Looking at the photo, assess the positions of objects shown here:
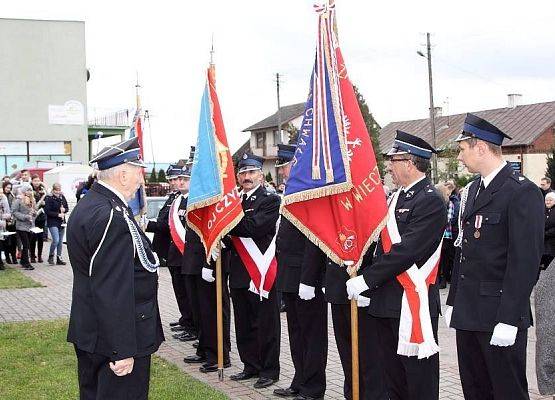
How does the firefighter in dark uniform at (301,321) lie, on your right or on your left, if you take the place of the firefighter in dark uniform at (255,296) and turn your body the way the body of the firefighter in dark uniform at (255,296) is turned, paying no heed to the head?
on your left

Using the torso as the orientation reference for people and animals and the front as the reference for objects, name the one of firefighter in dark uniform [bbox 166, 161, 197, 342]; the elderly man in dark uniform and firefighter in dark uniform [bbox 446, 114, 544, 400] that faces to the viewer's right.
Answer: the elderly man in dark uniform

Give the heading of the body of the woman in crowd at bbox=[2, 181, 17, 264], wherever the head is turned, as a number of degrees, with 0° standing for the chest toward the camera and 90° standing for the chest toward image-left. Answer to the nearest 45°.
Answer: approximately 315°

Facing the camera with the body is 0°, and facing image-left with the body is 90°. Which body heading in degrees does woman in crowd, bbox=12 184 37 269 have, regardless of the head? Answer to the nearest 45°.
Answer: approximately 315°

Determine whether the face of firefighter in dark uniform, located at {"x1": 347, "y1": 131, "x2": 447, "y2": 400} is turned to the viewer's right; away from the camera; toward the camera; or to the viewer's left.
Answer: to the viewer's left

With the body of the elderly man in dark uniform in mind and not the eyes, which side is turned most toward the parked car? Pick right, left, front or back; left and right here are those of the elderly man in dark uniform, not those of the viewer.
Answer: left

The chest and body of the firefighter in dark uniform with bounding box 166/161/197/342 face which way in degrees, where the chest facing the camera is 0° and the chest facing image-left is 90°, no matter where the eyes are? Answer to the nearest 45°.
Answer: approximately 45°

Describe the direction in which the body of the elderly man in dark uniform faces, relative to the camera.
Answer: to the viewer's right

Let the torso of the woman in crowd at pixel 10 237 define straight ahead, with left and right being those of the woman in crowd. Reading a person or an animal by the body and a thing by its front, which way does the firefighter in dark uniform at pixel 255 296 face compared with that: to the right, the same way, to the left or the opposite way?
to the right
